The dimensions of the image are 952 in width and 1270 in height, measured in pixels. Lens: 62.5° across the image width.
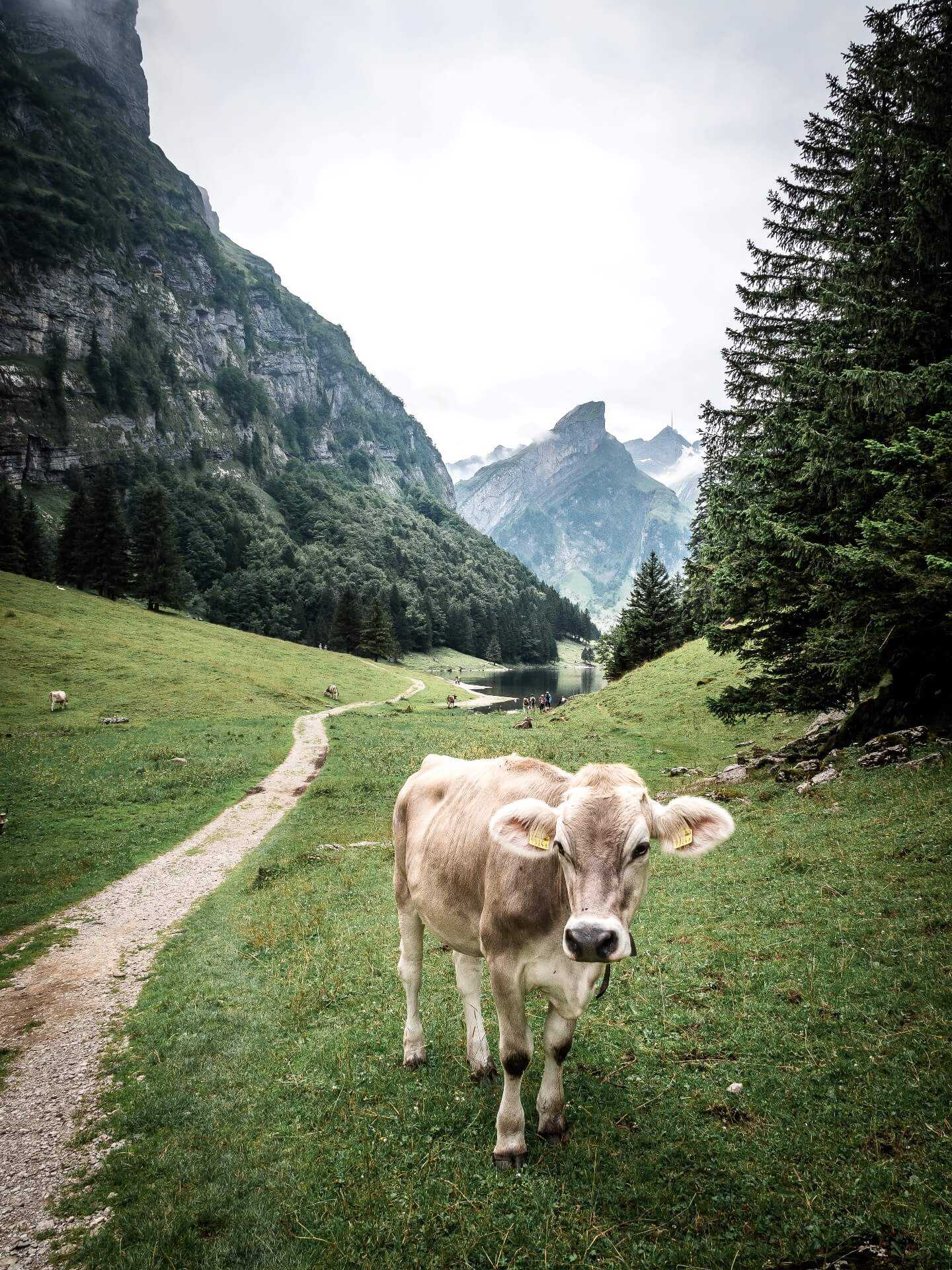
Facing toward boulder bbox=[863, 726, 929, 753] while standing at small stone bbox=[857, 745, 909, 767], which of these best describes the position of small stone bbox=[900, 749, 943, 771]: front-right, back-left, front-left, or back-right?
back-right

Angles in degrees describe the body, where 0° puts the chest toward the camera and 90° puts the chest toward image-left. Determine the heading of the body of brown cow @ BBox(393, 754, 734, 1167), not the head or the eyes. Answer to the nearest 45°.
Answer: approximately 315°

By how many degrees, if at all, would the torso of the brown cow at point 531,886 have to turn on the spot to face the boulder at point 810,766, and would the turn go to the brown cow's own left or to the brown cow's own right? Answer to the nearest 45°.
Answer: approximately 90° to the brown cow's own left

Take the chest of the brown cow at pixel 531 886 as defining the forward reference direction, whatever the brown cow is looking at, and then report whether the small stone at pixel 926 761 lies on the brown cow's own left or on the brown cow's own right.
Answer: on the brown cow's own left

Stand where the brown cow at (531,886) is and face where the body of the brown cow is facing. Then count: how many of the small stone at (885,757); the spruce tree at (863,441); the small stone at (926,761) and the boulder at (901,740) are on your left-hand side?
4

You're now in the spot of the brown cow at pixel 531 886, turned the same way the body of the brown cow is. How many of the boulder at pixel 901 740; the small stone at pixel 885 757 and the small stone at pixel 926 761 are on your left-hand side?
3

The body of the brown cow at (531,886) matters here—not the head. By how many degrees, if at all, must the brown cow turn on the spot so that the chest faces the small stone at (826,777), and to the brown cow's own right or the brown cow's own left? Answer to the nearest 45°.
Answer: approximately 90° to the brown cow's own left

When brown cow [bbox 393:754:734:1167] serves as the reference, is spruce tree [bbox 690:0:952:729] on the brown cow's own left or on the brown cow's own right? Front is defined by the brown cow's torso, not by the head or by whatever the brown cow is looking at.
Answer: on the brown cow's own left

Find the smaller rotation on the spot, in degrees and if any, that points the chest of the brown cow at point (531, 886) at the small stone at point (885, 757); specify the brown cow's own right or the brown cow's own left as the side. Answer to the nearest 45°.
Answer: approximately 90° to the brown cow's own left
